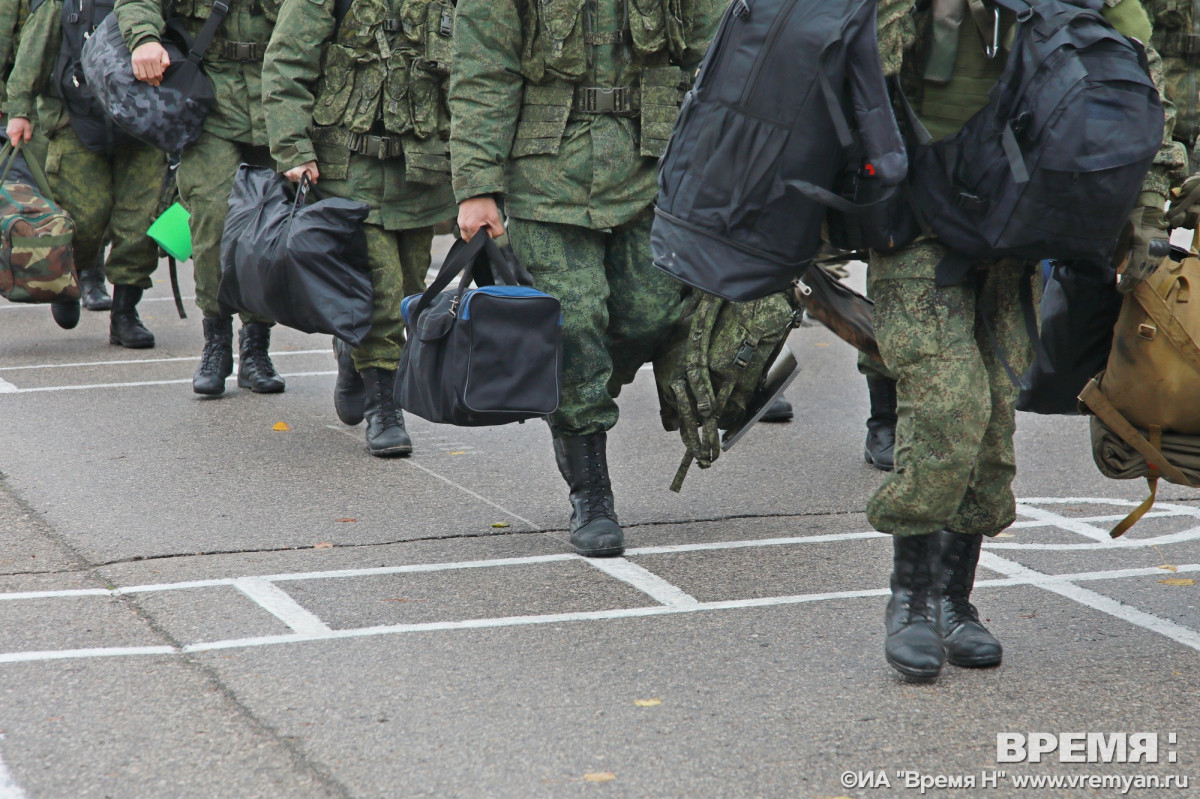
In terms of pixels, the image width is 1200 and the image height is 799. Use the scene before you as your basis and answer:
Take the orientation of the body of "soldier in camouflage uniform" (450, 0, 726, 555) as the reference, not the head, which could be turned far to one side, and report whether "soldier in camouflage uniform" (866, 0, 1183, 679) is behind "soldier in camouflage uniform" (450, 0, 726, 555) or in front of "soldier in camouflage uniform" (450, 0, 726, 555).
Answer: in front

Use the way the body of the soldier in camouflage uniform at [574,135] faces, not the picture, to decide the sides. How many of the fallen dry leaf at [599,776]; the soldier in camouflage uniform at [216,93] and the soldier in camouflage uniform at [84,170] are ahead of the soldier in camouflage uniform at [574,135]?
1

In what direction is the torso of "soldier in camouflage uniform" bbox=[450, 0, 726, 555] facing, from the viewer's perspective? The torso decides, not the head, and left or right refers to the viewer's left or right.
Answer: facing the viewer

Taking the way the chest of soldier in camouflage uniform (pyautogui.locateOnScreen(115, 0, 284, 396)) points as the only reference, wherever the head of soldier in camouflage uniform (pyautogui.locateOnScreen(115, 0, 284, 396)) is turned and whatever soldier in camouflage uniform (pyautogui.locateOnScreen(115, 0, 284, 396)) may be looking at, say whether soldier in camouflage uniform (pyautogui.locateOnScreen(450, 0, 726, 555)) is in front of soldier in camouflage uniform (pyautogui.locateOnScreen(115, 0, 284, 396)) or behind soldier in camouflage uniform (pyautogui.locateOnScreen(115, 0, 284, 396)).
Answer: in front

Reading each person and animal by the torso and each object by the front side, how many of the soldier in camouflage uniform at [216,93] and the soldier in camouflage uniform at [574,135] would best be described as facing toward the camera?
2

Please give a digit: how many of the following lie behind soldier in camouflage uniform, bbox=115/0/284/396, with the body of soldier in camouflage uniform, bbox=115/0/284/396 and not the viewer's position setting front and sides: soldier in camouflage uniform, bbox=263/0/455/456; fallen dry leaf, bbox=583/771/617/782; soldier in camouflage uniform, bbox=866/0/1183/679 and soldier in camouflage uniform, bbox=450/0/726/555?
0

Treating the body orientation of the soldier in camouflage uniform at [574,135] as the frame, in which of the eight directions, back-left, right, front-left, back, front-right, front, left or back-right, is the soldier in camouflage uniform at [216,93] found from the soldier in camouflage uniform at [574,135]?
back-right

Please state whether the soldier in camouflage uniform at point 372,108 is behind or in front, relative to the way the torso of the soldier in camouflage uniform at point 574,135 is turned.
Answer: behind

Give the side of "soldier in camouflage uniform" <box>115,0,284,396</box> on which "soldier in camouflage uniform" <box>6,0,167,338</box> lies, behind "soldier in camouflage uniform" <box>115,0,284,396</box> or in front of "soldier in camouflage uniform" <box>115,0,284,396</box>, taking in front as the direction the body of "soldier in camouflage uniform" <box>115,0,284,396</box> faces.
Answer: behind

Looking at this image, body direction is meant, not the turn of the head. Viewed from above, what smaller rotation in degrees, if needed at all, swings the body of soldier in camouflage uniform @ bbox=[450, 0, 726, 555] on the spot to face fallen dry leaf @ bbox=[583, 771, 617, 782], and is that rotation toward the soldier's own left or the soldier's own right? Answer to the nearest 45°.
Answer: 0° — they already face it

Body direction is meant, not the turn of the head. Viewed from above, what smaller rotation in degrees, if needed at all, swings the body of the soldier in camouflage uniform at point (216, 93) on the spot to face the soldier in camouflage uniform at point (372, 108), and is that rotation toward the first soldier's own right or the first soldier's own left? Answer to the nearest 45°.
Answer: approximately 45° to the first soldier's own left

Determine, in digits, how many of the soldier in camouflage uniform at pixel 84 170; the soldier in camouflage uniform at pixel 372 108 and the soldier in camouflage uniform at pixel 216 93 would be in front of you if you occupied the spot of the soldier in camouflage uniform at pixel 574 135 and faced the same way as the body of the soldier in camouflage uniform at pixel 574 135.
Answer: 0

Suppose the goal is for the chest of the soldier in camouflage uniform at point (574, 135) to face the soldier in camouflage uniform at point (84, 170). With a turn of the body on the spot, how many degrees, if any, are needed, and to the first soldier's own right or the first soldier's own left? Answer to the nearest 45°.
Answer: approximately 135° to the first soldier's own right
